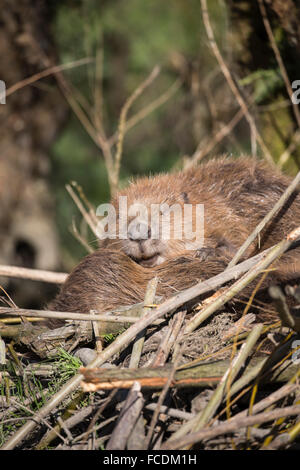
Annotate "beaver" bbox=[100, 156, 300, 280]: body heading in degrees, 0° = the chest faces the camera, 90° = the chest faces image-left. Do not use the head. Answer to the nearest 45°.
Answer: approximately 45°

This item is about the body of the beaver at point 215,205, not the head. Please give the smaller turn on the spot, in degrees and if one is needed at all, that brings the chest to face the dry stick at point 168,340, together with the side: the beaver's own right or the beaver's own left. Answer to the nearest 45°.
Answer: approximately 45° to the beaver's own left

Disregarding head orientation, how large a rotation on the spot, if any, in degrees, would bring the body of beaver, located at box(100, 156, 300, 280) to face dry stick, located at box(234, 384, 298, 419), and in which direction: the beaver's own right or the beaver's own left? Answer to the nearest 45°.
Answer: approximately 45° to the beaver's own left

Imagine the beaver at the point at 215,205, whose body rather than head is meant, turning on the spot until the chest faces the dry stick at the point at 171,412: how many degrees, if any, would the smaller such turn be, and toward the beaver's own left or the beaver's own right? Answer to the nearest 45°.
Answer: approximately 45° to the beaver's own left

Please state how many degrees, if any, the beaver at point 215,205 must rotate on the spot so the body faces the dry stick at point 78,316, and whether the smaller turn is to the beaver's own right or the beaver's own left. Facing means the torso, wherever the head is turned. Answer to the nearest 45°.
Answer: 0° — it already faces it

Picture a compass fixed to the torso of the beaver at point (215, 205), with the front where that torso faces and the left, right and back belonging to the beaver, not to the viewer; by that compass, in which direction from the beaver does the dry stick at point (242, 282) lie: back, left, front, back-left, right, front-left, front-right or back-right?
front-left

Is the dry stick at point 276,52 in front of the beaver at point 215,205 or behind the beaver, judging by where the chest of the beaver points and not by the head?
behind

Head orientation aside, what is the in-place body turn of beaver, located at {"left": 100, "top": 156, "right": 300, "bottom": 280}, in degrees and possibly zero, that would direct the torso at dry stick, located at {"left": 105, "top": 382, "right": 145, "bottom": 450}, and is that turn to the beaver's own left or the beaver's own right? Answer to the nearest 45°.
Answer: approximately 45° to the beaver's own left
